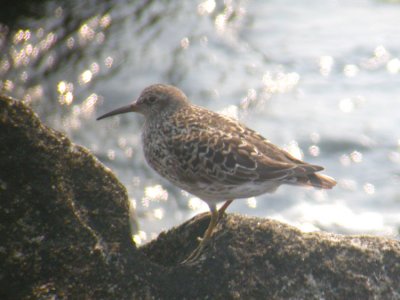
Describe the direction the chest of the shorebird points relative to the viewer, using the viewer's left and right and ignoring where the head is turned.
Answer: facing to the left of the viewer
